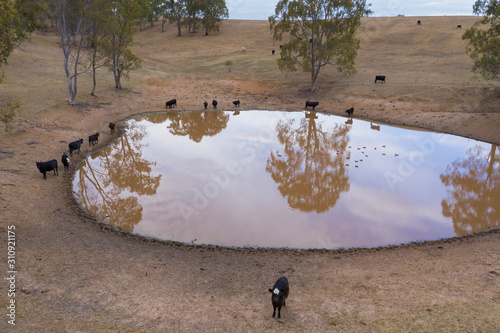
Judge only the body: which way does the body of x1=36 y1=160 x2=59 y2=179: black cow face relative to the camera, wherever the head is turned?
to the viewer's left

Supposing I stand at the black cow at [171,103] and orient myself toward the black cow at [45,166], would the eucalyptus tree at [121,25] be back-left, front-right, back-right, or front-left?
back-right

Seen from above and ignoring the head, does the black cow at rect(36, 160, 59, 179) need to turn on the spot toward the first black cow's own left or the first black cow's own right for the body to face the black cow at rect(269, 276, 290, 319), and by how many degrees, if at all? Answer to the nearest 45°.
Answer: approximately 90° to the first black cow's own left

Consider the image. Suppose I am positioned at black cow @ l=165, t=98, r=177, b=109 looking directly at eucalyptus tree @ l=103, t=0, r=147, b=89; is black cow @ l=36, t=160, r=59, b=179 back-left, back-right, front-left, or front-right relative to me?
back-left

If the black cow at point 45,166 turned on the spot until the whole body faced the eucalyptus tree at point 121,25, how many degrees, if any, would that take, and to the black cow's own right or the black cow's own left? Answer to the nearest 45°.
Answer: approximately 90° to the black cow's own right

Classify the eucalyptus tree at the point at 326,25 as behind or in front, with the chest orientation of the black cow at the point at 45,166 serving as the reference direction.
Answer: behind

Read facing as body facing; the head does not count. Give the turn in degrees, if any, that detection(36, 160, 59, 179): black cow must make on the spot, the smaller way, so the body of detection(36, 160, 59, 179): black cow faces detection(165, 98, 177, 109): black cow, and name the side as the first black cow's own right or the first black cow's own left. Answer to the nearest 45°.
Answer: approximately 135° to the first black cow's own right
